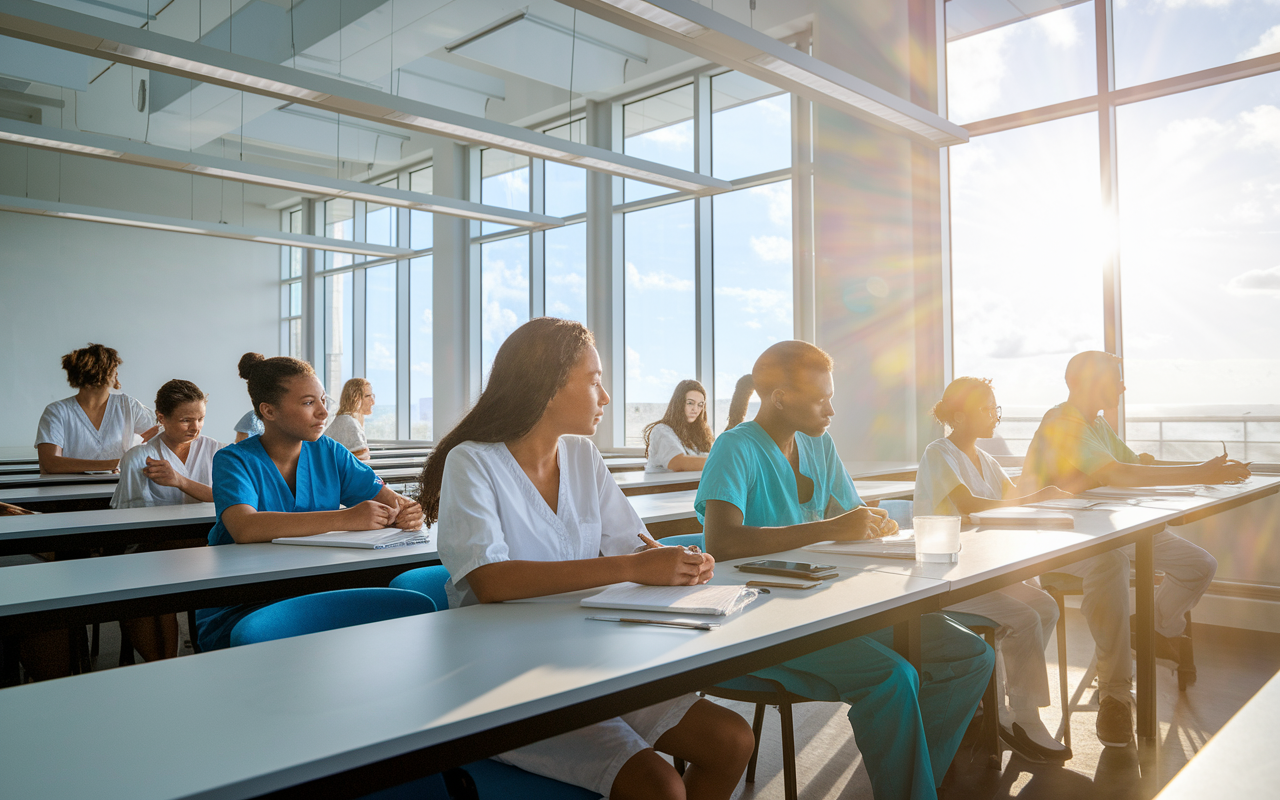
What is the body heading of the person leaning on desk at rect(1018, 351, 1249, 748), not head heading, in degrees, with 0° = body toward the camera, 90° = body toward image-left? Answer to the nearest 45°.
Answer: approximately 270°

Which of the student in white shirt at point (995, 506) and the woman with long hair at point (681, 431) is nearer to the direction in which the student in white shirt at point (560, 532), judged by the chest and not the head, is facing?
the student in white shirt

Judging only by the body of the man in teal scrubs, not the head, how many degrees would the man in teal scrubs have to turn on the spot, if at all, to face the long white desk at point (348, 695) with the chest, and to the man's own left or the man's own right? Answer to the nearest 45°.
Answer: approximately 90° to the man's own right

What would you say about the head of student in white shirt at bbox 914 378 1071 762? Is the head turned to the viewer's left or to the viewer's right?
to the viewer's right

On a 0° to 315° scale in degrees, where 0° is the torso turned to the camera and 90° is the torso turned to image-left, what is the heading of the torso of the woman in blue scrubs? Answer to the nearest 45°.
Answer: approximately 315°

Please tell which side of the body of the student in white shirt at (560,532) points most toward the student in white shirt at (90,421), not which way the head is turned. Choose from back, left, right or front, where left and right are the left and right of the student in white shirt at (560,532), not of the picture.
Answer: back

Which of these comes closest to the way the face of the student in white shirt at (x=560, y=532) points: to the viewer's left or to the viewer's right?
to the viewer's right

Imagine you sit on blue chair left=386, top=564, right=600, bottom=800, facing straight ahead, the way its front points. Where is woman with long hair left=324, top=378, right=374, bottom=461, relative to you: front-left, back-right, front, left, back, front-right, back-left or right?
back-left

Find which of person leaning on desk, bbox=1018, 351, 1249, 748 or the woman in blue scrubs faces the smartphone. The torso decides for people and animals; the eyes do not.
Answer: the woman in blue scrubs

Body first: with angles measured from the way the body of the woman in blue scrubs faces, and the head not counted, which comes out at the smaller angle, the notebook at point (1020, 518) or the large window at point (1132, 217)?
the notebook

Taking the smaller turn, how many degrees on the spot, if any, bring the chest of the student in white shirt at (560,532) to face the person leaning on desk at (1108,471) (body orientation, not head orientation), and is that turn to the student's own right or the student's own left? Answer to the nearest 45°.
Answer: approximately 90° to the student's own left
